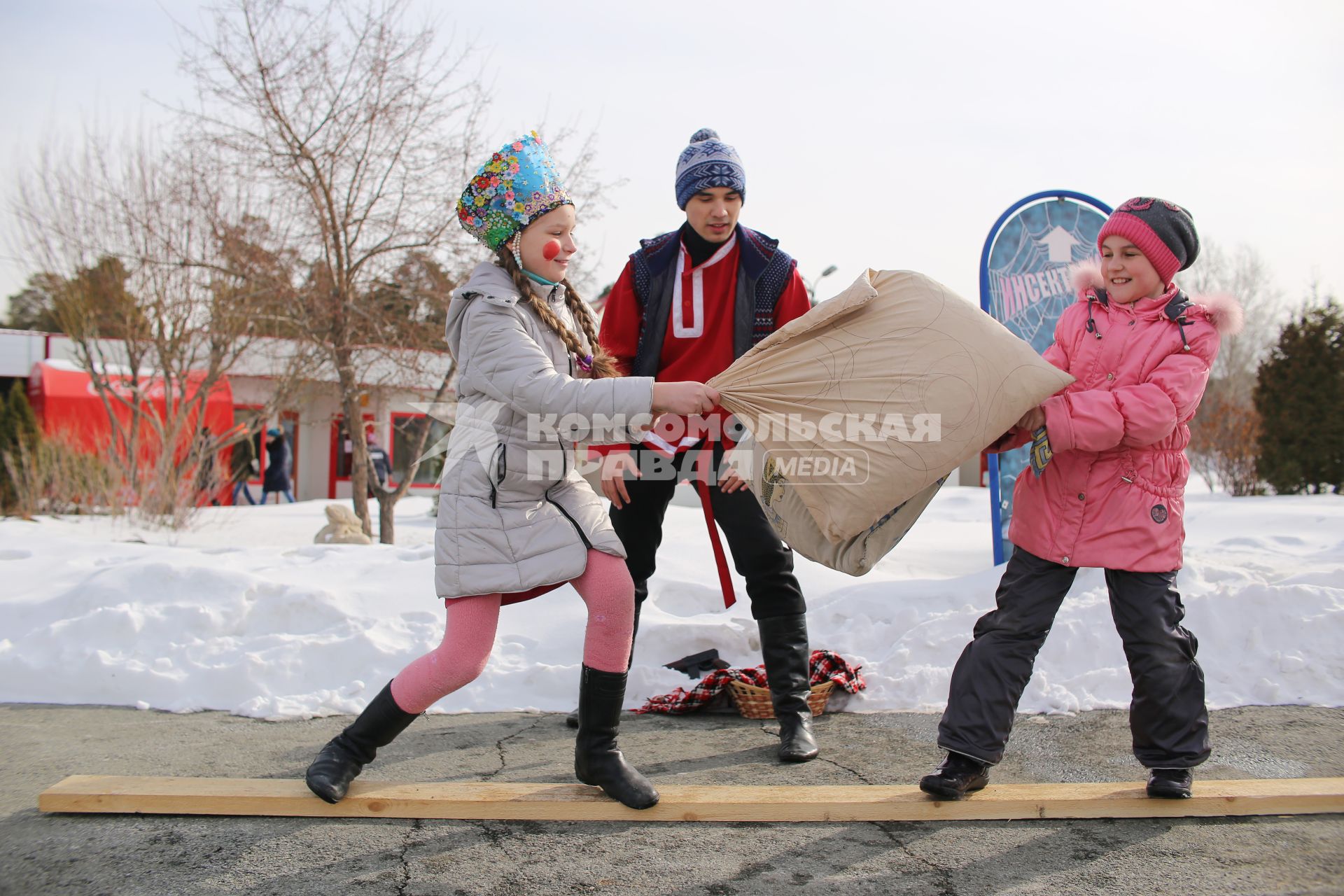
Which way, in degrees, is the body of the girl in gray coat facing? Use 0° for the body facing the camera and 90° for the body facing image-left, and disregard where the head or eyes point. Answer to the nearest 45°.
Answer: approximately 270°

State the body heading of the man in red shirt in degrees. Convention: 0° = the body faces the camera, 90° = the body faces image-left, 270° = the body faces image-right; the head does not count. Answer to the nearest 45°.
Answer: approximately 0°

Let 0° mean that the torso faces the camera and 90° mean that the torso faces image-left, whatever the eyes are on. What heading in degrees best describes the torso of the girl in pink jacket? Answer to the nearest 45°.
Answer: approximately 45°

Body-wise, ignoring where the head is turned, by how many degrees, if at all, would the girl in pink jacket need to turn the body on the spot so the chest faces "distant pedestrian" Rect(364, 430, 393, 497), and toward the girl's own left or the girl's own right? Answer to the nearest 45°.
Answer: approximately 90° to the girl's own right

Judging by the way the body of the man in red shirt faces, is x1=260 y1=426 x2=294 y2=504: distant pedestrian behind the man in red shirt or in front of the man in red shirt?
behind

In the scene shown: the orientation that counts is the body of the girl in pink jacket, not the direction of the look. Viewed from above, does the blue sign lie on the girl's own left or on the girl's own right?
on the girl's own right

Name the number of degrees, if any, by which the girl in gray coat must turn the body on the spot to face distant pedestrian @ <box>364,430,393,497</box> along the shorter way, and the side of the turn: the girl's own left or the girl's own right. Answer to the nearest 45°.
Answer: approximately 90° to the girl's own left
